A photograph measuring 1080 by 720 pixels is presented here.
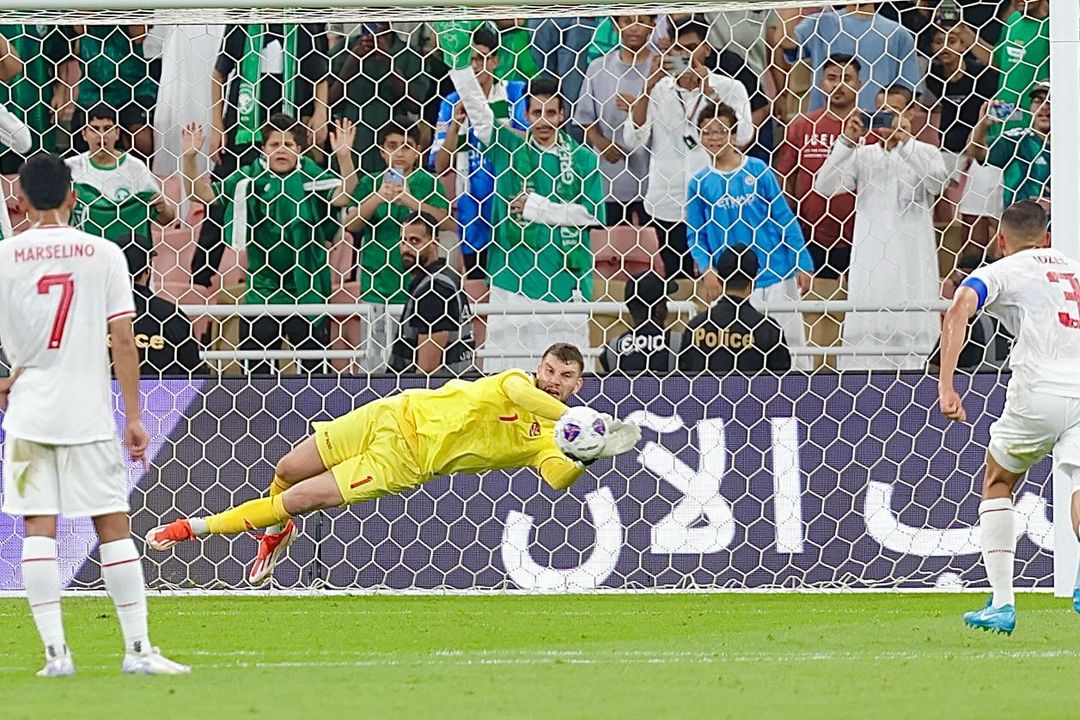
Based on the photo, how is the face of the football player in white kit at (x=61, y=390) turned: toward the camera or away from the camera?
away from the camera

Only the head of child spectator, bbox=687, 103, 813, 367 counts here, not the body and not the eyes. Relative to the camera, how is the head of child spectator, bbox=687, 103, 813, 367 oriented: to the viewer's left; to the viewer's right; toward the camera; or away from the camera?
toward the camera

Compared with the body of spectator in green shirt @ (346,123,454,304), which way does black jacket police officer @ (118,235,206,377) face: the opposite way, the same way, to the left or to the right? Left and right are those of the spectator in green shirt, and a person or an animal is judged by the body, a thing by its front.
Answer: the opposite way

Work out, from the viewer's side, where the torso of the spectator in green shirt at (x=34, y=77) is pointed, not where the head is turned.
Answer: toward the camera

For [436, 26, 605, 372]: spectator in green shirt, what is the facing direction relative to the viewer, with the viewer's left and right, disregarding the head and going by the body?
facing the viewer

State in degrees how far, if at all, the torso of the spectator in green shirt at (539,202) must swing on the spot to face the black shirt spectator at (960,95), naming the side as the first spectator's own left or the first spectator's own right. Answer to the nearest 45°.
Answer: approximately 90° to the first spectator's own left

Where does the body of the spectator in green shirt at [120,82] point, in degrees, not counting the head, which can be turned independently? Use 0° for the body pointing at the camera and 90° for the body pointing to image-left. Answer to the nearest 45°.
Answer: approximately 0°

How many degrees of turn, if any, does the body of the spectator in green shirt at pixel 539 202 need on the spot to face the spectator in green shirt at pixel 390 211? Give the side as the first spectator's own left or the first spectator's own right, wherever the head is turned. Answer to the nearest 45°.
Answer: approximately 90° to the first spectator's own right

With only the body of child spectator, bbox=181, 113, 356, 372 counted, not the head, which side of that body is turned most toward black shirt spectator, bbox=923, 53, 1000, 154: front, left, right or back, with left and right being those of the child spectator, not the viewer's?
left

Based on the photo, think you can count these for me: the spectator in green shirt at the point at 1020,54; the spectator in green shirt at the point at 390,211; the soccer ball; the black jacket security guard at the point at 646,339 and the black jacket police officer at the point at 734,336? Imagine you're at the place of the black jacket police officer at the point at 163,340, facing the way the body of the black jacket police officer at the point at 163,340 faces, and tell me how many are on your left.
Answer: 0

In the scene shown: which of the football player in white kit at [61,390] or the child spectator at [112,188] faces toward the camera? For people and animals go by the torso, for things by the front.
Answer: the child spectator

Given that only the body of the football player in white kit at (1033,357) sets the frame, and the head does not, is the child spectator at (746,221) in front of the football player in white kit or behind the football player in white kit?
in front

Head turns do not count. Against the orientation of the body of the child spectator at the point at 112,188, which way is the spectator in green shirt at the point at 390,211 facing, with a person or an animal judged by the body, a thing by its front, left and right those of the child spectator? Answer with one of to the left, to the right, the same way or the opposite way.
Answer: the same way

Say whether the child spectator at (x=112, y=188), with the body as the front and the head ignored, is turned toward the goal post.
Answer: no

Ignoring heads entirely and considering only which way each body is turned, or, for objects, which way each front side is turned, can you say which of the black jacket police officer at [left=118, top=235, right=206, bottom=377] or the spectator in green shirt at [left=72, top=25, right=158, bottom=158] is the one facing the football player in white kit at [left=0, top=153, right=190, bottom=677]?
the spectator in green shirt

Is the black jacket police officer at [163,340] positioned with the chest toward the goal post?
no

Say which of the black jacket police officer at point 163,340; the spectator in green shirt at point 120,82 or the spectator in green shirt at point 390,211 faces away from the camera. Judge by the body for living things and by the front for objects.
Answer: the black jacket police officer

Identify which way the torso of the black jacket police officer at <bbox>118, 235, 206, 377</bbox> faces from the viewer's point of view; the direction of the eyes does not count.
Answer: away from the camera

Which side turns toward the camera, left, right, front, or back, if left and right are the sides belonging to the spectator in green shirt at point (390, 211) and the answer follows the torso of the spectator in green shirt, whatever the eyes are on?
front

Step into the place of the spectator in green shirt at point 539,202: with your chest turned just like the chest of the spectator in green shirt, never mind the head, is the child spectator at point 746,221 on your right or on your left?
on your left

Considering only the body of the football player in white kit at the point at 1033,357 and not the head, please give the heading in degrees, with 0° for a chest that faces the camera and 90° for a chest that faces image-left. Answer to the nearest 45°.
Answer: approximately 135°

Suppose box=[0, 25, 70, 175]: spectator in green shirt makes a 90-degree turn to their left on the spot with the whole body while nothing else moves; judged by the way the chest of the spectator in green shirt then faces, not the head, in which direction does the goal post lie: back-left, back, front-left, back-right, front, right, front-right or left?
front-right

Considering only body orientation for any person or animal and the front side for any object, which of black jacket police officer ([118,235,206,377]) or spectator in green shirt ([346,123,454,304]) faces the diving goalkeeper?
the spectator in green shirt

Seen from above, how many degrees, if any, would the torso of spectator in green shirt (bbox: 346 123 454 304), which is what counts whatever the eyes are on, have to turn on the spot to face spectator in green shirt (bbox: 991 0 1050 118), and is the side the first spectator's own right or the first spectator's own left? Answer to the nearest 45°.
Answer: approximately 90° to the first spectator's own left
